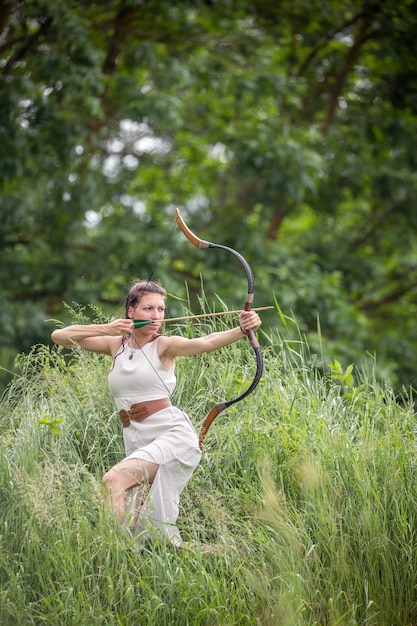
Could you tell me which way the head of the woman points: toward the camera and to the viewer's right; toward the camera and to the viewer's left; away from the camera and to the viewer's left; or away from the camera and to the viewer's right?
toward the camera and to the viewer's right

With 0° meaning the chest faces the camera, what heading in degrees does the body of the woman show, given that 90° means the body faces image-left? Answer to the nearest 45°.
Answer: approximately 45°
